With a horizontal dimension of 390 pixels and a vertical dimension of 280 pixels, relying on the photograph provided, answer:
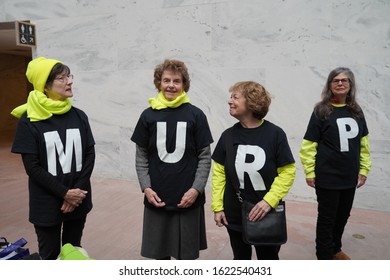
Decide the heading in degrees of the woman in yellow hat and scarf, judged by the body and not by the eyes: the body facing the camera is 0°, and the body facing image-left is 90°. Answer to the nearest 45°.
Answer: approximately 315°

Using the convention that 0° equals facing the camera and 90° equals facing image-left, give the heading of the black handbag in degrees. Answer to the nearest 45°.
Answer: approximately 0°

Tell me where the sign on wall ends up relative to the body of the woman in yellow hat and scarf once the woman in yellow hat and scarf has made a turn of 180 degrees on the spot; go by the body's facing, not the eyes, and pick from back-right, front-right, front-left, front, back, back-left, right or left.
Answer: front-right

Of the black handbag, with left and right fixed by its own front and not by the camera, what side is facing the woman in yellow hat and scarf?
right
